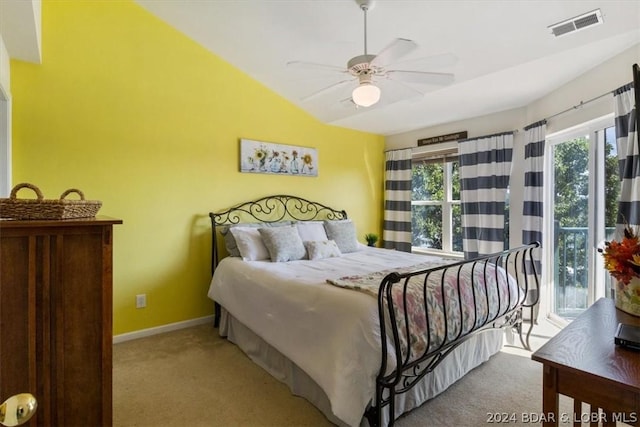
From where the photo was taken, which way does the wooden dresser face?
to the viewer's right

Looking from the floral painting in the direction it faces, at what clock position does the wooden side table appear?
The wooden side table is roughly at 1 o'clock from the floral painting.

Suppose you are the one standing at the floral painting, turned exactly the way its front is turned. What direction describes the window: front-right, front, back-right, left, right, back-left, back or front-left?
front-left

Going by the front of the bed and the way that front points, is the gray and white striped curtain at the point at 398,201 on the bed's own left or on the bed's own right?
on the bed's own left

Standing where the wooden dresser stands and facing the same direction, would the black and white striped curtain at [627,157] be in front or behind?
in front

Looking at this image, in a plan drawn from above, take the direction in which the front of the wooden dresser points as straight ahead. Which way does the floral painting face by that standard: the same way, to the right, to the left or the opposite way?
to the right

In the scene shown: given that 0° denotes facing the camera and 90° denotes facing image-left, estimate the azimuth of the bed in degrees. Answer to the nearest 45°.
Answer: approximately 315°
